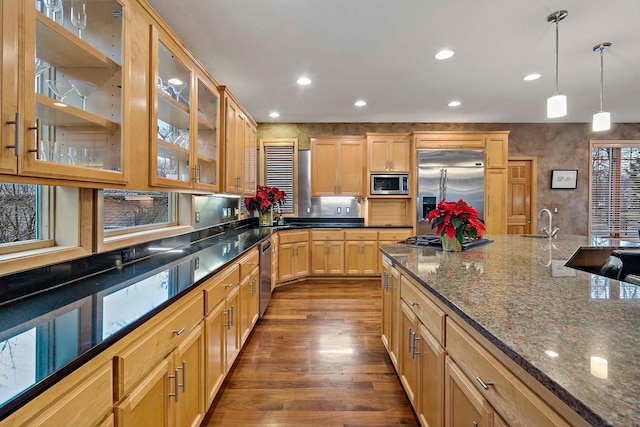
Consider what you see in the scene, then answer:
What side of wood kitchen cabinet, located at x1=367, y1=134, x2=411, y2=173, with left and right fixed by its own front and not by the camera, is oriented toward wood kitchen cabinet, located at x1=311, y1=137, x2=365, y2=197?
right

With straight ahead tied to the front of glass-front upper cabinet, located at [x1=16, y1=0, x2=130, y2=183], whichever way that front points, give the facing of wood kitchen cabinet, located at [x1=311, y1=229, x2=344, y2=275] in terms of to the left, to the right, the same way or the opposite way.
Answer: to the right

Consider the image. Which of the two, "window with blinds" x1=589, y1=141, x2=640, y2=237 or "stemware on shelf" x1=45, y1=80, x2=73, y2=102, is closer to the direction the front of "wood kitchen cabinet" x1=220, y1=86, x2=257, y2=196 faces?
the window with blinds

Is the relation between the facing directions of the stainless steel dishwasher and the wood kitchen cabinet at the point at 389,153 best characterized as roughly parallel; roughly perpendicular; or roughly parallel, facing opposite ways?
roughly perpendicular

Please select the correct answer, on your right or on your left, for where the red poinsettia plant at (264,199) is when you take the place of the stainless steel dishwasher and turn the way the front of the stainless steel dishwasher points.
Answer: on your left

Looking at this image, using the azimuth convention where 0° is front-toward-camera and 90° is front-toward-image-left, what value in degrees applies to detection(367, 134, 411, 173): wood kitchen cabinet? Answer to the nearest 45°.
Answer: approximately 0°

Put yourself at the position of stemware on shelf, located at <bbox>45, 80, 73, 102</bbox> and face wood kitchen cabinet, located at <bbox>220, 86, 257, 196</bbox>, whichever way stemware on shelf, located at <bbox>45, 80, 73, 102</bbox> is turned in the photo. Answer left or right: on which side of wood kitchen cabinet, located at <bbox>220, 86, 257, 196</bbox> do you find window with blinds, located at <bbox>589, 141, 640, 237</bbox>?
right

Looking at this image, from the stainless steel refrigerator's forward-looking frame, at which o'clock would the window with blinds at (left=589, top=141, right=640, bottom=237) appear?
The window with blinds is roughly at 8 o'clock from the stainless steel refrigerator.

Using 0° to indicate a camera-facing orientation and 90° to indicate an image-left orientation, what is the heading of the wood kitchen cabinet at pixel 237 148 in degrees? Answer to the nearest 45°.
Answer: approximately 270°

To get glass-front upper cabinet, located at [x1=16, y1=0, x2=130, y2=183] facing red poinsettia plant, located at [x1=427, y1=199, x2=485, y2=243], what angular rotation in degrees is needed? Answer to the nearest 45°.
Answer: approximately 45° to its left

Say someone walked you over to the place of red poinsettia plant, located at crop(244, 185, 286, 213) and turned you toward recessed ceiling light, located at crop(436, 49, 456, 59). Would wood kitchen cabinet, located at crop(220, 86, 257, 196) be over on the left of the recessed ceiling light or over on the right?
right

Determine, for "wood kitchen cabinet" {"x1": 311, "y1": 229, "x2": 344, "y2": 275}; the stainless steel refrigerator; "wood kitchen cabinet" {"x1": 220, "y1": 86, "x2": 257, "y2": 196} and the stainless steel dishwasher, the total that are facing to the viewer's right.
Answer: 2

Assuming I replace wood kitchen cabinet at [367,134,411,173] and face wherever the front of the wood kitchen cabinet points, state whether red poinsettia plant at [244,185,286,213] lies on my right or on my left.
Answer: on my right
